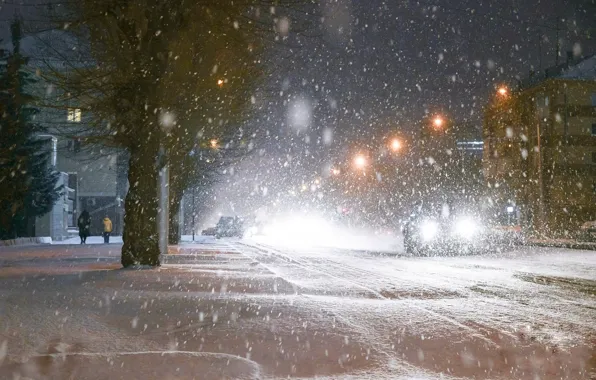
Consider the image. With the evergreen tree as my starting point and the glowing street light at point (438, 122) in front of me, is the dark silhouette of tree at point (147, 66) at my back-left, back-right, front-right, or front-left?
front-right

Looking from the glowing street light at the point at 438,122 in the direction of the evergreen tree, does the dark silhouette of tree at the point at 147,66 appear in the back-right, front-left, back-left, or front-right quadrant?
front-left

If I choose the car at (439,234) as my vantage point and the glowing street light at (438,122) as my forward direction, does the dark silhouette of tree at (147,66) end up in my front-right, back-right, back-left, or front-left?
back-left

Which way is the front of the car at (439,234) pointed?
toward the camera

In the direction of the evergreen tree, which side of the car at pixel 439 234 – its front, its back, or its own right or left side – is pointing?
right

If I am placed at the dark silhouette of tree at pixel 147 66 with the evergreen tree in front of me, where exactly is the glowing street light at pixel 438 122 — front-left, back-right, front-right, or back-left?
front-right

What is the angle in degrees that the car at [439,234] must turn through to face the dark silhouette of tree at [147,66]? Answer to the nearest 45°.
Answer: approximately 45° to its right
